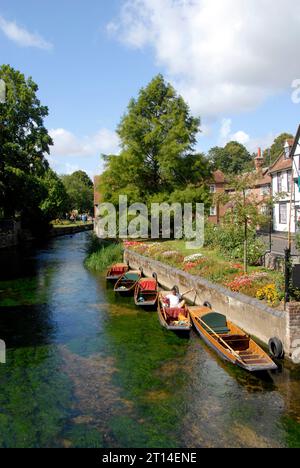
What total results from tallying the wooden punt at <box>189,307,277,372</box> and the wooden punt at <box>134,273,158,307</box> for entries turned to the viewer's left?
0

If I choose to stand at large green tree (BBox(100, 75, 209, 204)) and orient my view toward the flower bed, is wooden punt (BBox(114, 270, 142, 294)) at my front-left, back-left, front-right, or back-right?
front-right
